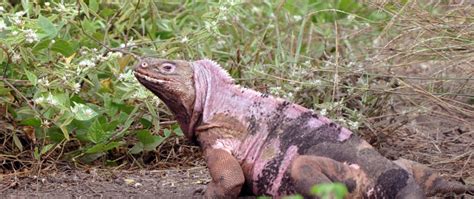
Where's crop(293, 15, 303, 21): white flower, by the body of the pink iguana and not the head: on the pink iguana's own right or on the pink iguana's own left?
on the pink iguana's own right

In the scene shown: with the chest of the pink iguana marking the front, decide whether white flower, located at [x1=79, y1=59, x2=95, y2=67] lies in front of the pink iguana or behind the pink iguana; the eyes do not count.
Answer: in front

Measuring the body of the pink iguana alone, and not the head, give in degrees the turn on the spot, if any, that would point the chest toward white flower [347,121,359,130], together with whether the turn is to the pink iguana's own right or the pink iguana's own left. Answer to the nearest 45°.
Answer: approximately 135° to the pink iguana's own right

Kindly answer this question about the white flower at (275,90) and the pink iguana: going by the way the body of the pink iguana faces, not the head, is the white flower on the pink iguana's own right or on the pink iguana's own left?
on the pink iguana's own right

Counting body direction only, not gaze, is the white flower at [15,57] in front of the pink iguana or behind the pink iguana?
in front

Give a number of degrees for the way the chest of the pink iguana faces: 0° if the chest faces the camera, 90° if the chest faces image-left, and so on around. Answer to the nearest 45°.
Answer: approximately 90°

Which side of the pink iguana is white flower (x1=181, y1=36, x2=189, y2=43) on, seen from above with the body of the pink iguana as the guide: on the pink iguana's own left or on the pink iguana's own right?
on the pink iguana's own right
